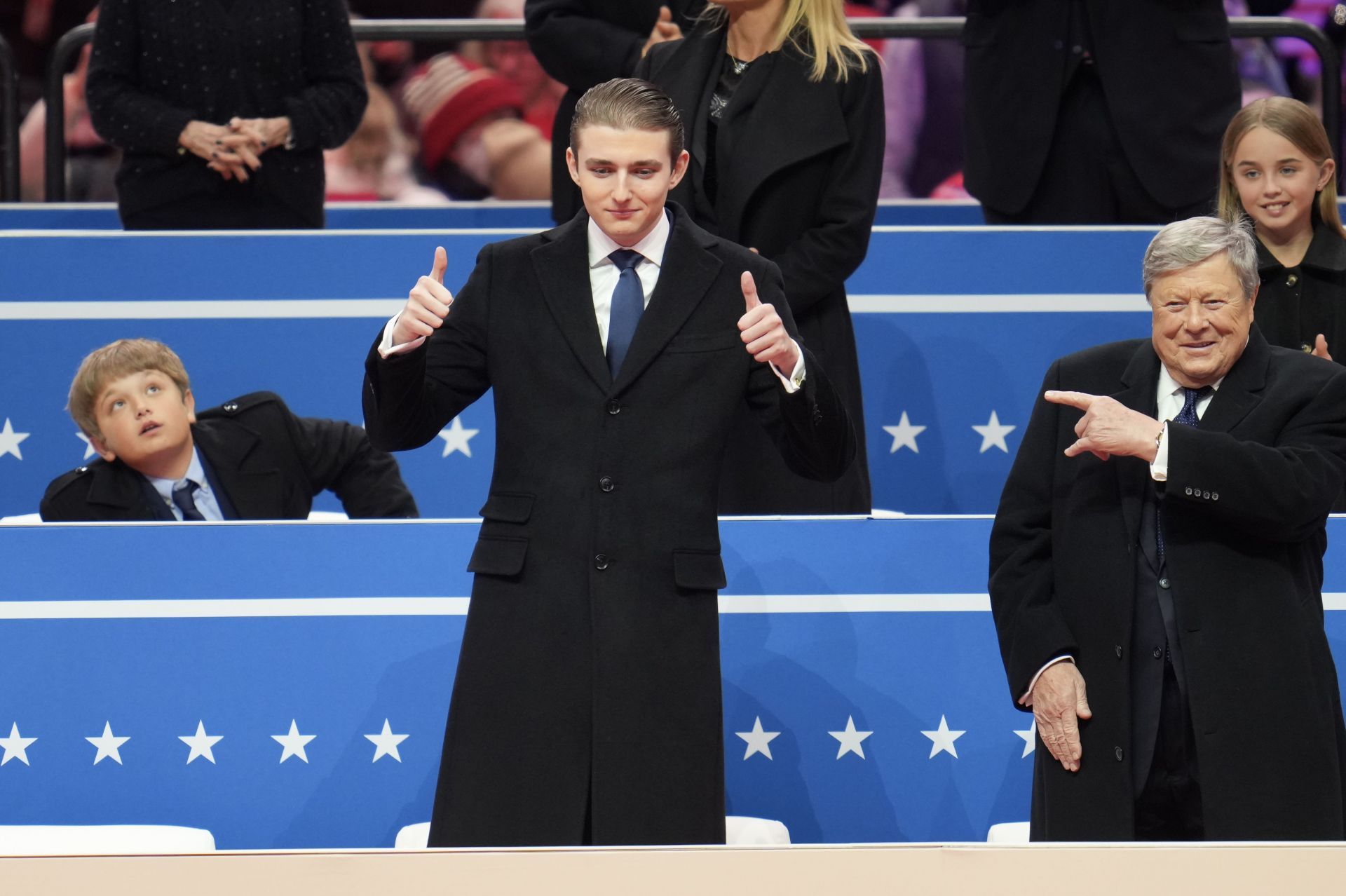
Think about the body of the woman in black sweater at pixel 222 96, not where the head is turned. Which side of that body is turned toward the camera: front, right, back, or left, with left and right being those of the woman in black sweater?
front

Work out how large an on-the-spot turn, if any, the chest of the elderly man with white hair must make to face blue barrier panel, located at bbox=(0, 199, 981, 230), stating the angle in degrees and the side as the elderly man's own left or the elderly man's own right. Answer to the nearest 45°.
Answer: approximately 135° to the elderly man's own right

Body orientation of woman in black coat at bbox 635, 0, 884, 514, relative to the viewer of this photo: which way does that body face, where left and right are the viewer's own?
facing the viewer and to the left of the viewer

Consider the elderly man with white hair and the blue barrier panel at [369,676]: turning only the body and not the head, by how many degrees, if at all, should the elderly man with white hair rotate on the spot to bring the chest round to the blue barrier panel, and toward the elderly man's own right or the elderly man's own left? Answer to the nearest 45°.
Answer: approximately 90° to the elderly man's own right

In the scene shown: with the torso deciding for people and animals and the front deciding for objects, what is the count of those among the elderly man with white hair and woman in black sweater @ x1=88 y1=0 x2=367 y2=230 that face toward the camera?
2

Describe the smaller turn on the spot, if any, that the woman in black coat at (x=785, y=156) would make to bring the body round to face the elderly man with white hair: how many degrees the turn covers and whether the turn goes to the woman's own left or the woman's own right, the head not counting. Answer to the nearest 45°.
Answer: approximately 90° to the woman's own left

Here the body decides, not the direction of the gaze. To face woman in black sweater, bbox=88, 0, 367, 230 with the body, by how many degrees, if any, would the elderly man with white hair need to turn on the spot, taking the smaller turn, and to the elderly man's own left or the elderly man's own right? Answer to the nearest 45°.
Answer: approximately 135° to the elderly man's own right

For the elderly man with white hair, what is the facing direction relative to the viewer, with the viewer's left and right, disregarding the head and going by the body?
facing the viewer
